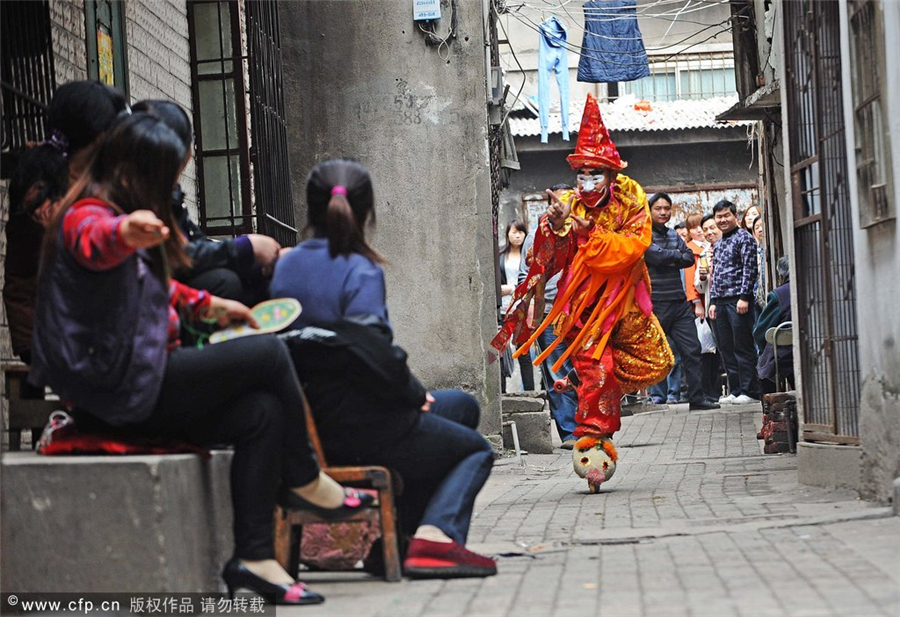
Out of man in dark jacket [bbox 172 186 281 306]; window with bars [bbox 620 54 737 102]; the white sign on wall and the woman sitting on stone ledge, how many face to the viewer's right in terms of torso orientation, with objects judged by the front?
2

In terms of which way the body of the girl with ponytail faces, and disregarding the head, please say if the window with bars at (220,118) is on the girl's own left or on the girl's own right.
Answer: on the girl's own left

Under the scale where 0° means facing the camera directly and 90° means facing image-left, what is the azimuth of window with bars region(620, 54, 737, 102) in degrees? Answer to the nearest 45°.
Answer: approximately 0°

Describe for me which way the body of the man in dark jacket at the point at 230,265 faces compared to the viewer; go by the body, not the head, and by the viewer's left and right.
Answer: facing to the right of the viewer

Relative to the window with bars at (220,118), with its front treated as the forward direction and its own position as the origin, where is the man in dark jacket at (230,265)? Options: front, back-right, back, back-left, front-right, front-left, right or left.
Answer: front-right

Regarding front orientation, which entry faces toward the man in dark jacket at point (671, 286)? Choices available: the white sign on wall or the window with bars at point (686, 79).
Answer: the window with bars

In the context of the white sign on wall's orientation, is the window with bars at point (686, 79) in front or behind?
behind

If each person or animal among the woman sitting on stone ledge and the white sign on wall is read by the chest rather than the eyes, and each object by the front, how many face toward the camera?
1

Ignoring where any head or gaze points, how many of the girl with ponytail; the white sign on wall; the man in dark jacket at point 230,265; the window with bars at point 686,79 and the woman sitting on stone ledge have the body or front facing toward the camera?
2

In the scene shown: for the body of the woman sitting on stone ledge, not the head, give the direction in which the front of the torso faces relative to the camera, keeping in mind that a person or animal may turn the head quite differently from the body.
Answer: to the viewer's right
